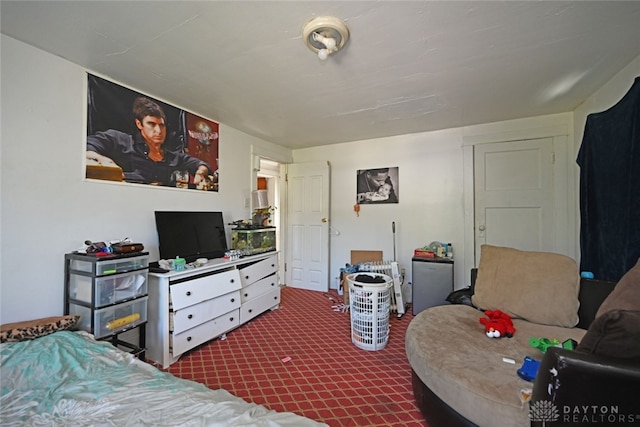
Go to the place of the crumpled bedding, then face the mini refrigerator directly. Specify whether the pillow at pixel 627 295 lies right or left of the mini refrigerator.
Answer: right

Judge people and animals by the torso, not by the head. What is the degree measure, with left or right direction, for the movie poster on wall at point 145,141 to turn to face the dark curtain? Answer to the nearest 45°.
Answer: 0° — it already faces it

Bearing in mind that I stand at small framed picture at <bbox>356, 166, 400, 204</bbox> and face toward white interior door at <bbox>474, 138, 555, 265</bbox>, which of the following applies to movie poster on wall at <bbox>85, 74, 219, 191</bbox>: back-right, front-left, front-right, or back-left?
back-right

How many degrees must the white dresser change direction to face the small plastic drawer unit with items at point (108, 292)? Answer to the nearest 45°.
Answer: approximately 135° to its right

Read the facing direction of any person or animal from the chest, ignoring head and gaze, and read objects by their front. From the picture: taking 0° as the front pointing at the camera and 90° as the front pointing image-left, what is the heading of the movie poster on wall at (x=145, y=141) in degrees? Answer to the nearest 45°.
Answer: approximately 315°

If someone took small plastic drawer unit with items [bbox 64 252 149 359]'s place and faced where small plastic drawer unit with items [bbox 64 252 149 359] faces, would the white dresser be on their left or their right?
on their left
